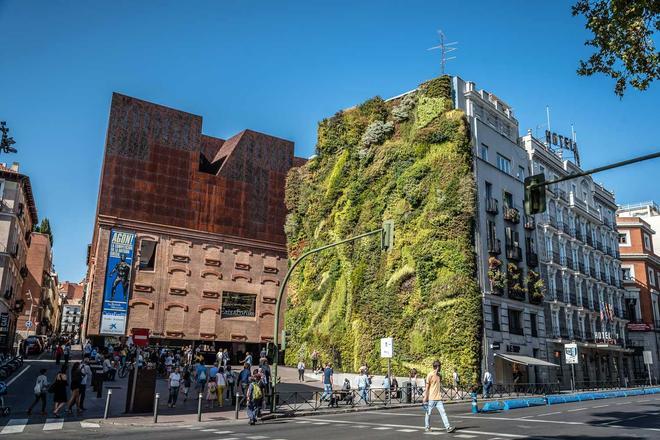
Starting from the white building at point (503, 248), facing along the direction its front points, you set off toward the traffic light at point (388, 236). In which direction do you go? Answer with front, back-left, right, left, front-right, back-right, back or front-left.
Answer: front-right

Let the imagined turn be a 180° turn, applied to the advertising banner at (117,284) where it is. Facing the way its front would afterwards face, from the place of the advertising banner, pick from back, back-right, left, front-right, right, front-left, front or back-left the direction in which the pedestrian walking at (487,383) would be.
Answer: back-right

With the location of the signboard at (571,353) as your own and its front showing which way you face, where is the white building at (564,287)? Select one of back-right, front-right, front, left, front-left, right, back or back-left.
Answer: back

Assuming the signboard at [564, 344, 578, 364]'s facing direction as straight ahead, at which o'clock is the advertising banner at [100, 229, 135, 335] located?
The advertising banner is roughly at 3 o'clock from the signboard.

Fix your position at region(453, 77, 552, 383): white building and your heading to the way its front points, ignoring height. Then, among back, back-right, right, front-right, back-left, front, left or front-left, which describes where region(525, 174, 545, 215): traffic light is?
front-right

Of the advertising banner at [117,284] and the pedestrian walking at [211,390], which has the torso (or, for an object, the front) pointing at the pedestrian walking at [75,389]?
the advertising banner
